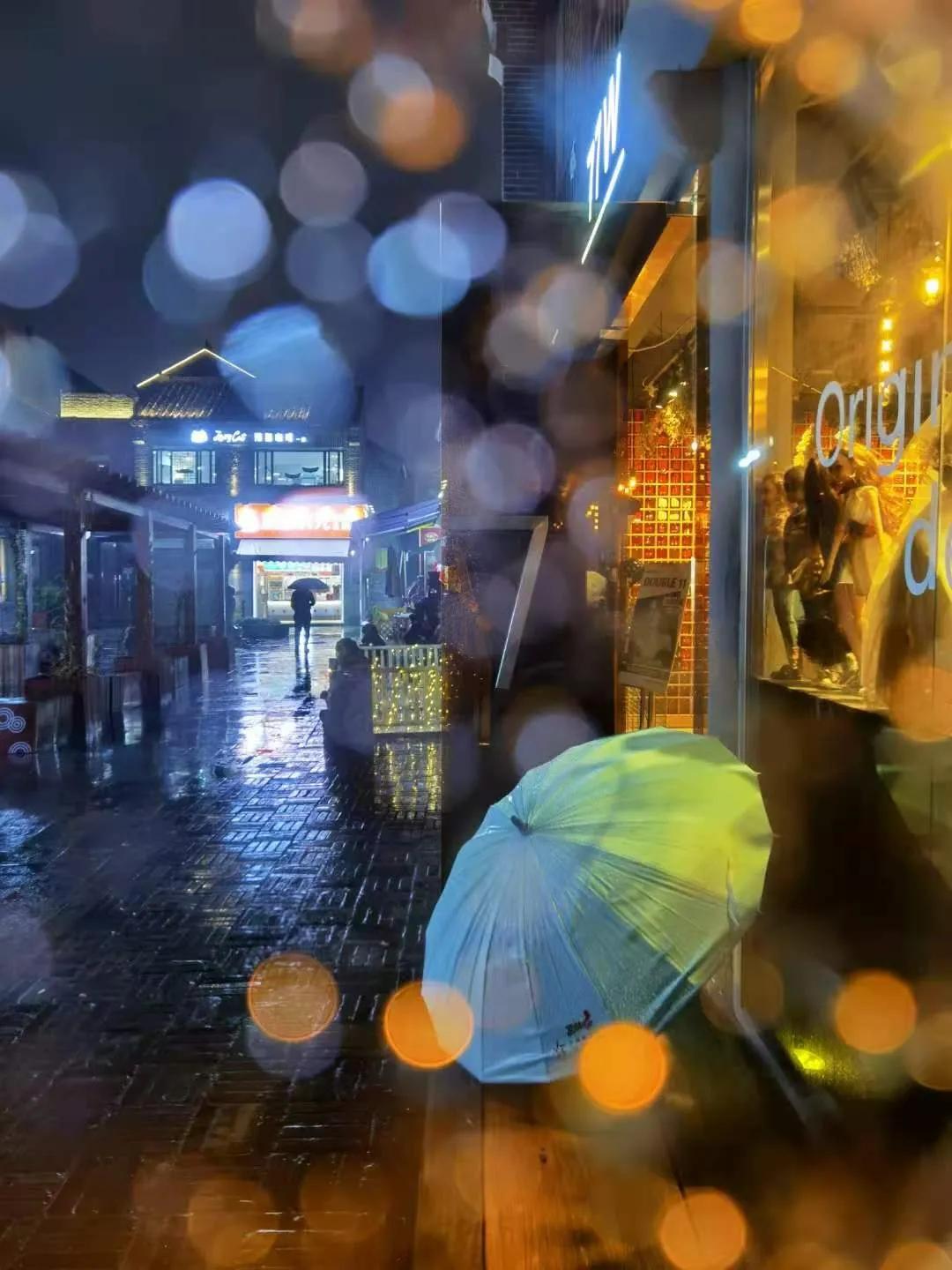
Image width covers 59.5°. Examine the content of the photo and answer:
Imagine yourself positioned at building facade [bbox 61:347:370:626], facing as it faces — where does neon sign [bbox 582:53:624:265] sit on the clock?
The neon sign is roughly at 12 o'clock from the building facade.

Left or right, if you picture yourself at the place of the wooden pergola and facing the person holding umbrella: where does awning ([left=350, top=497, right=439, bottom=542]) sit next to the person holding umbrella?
right

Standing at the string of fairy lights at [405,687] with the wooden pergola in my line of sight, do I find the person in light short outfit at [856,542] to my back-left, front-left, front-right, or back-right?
back-left

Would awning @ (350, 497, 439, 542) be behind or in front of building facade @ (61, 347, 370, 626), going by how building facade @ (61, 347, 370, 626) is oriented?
in front

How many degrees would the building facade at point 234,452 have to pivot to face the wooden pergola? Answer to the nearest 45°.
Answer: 0° — it already faces it

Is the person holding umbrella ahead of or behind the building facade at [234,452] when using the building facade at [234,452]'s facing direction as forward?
ahead

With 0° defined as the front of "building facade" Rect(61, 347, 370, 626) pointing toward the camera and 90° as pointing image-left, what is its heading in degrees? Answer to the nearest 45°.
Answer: approximately 0°
